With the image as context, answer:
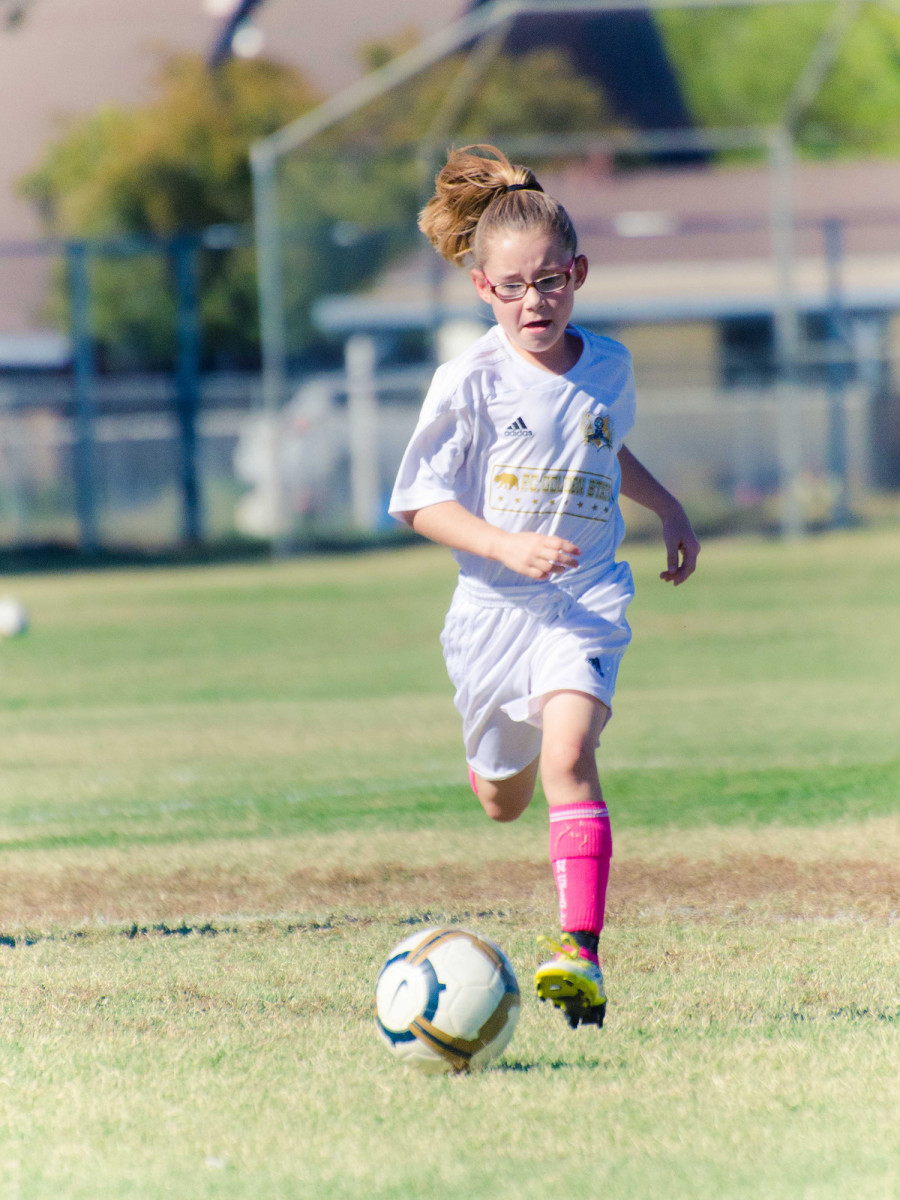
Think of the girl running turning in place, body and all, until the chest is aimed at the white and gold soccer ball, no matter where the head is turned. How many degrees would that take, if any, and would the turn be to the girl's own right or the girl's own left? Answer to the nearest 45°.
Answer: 0° — they already face it

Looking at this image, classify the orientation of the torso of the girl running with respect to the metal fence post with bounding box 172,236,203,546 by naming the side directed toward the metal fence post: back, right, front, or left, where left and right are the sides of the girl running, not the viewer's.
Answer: back

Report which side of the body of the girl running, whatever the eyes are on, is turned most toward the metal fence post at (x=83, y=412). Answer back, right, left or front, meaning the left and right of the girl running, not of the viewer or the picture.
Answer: back

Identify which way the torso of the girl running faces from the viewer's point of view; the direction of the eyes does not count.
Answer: toward the camera

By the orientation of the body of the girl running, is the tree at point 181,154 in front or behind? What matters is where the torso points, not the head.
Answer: behind

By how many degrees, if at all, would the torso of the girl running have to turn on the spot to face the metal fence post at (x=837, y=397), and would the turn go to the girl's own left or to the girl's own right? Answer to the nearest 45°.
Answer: approximately 180°

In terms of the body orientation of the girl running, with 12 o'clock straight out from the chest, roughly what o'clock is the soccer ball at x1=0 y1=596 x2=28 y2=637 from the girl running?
The soccer ball is roughly at 5 o'clock from the girl running.

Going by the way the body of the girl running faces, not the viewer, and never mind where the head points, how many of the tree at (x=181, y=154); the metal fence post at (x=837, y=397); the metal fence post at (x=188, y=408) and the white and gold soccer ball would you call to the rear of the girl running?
3
